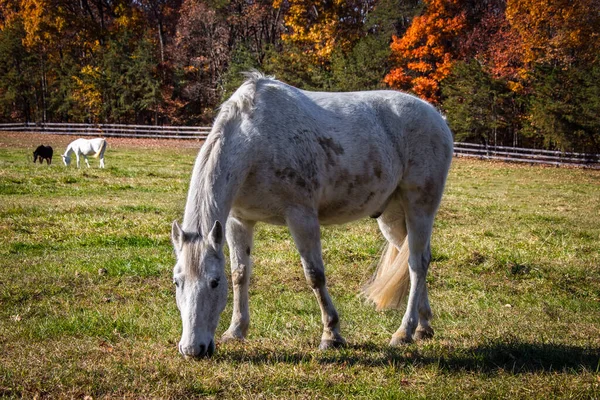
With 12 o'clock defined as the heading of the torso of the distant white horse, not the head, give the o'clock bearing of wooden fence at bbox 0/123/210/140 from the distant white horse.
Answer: The wooden fence is roughly at 3 o'clock from the distant white horse.

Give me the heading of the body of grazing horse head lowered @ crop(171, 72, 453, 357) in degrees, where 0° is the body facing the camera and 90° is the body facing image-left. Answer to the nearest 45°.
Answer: approximately 45°

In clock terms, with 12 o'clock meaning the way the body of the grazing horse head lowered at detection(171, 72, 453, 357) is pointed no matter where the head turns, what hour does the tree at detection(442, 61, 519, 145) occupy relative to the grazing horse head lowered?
The tree is roughly at 5 o'clock from the grazing horse head lowered.

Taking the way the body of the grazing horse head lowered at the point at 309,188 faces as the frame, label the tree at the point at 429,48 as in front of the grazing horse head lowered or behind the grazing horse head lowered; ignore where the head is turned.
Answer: behind

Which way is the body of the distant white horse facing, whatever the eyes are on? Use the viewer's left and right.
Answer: facing to the left of the viewer

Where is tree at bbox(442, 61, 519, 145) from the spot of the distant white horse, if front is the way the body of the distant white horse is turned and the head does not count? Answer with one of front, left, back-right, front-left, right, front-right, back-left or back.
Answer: back

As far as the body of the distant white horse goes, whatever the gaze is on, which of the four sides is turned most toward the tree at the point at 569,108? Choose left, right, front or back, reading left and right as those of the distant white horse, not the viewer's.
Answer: back

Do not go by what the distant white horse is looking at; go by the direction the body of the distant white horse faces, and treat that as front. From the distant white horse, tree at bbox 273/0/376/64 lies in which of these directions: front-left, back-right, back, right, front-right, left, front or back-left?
back-right

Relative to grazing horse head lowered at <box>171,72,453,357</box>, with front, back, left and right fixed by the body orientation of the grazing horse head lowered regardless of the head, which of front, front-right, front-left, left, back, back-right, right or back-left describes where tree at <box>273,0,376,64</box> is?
back-right
